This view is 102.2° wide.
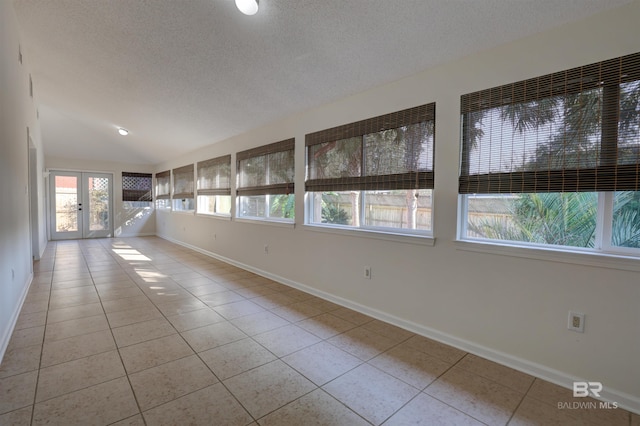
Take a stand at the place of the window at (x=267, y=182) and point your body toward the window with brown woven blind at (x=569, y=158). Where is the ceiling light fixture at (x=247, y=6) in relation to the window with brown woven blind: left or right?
right

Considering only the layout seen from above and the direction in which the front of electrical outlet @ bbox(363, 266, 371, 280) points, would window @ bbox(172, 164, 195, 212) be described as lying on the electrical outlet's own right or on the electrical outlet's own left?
on the electrical outlet's own right

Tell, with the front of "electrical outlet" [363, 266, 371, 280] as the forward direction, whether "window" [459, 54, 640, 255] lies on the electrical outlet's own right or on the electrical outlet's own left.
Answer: on the electrical outlet's own left

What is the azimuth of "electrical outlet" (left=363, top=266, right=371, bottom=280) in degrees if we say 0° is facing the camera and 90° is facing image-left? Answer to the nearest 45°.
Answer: approximately 45°

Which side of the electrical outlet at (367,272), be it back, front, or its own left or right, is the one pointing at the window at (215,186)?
right

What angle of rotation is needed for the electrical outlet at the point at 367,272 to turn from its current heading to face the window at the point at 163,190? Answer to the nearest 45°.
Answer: approximately 90° to its right

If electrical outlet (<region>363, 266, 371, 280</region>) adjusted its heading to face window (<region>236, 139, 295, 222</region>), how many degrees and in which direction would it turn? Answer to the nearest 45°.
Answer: approximately 90° to its right

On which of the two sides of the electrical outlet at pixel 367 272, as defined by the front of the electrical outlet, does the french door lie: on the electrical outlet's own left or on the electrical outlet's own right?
on the electrical outlet's own right

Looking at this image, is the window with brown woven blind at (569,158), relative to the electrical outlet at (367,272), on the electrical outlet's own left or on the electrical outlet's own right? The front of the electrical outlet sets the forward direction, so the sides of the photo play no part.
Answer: on the electrical outlet's own left
